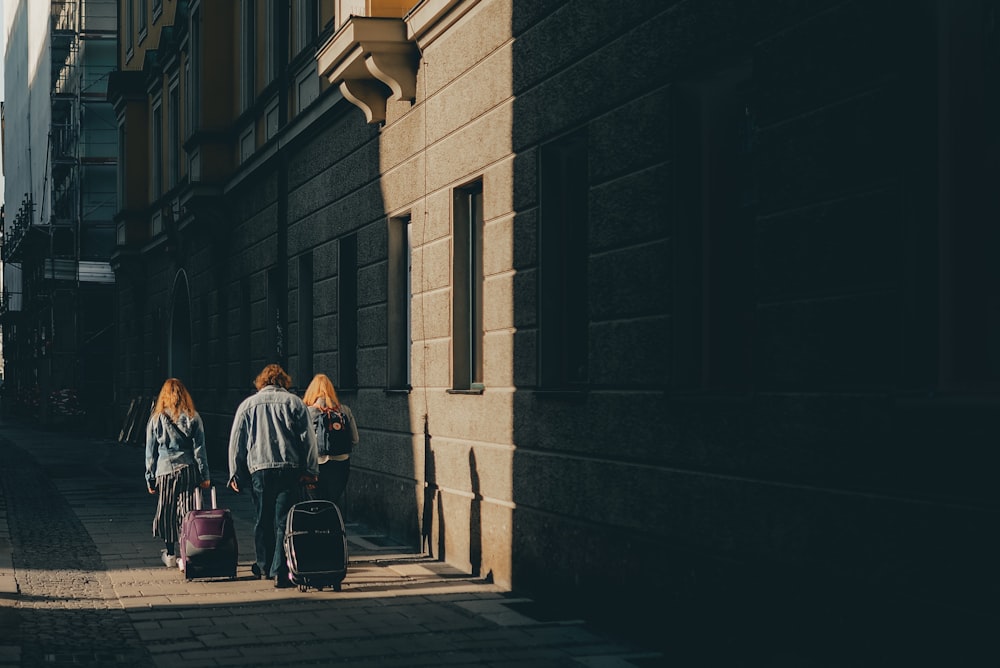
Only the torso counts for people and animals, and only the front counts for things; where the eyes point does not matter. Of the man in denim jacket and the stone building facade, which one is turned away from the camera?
the man in denim jacket

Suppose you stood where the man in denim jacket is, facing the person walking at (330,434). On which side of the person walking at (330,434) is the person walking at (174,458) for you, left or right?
left

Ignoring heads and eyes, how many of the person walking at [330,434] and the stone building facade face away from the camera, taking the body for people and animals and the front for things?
1

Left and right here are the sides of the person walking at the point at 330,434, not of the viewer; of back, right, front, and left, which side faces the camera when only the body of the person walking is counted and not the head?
back

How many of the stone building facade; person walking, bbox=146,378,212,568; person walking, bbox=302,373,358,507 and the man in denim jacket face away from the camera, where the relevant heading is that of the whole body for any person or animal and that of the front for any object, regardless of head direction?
3

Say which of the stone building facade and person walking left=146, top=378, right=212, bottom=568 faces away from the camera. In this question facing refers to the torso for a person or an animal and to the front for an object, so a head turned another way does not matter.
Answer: the person walking

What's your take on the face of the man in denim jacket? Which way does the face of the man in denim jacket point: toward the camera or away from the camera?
away from the camera

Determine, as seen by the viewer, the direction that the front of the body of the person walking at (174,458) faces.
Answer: away from the camera

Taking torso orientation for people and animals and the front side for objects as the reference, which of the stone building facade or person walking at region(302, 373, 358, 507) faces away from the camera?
the person walking

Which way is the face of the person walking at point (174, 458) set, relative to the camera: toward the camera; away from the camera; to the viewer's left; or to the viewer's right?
away from the camera

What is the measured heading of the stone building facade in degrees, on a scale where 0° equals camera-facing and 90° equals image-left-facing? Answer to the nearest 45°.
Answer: approximately 45°
